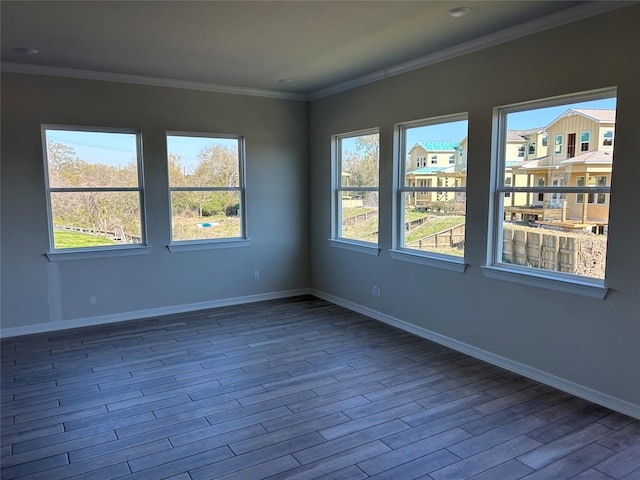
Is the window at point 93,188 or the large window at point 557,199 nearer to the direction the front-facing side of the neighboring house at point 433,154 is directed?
the window

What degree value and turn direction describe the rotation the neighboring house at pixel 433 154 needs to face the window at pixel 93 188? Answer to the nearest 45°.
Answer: approximately 45° to its right

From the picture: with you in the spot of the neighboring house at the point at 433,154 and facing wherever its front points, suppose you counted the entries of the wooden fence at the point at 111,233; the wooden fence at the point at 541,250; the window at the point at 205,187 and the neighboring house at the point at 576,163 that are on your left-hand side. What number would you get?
2

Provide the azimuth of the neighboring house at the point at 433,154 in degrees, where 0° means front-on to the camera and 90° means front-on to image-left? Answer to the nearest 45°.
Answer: approximately 45°

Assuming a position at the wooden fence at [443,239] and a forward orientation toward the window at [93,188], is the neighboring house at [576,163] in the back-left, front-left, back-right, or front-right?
back-left

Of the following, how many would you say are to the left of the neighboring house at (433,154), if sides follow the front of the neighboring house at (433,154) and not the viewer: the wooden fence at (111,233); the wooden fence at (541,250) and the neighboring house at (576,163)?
2

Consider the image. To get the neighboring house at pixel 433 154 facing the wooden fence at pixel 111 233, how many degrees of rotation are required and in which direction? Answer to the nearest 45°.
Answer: approximately 45° to its right

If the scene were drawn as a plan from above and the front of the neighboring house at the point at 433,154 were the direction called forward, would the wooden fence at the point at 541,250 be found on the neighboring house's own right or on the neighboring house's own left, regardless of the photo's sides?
on the neighboring house's own left
